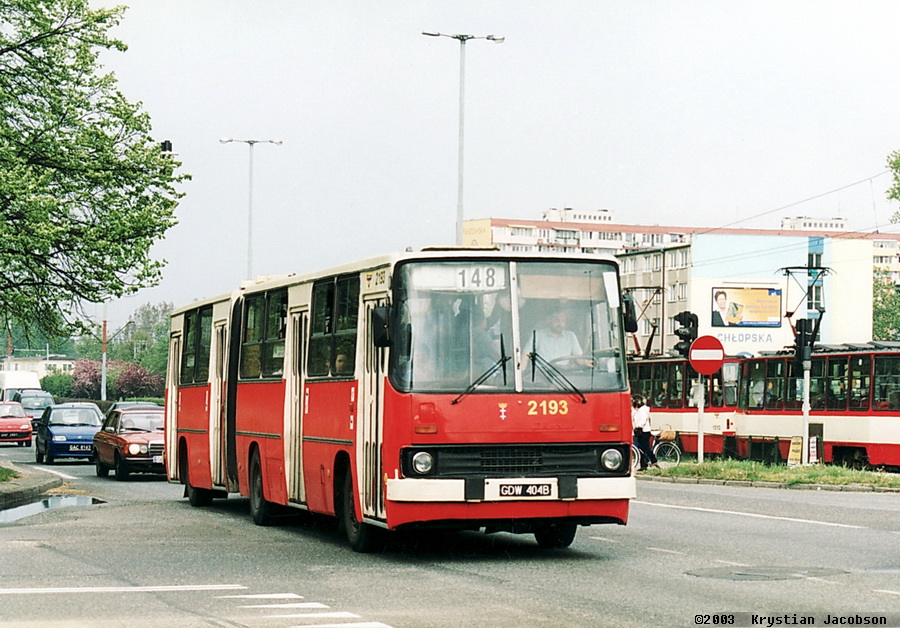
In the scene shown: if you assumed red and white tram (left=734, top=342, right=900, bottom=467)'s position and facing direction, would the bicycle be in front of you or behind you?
in front

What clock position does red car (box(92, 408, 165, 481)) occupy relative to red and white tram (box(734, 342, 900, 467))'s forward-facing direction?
The red car is roughly at 11 o'clock from the red and white tram.

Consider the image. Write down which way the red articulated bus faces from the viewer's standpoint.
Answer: facing the viewer and to the right of the viewer

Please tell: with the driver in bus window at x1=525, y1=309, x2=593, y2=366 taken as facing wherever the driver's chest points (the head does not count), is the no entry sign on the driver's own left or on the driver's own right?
on the driver's own left

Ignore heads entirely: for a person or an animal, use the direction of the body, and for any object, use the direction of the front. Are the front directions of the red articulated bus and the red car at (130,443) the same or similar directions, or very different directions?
same or similar directions

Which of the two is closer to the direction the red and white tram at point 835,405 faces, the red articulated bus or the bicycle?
the bicycle

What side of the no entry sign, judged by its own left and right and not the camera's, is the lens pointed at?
front

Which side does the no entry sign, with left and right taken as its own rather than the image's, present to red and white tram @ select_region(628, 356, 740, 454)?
back

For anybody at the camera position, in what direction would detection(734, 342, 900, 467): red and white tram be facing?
facing to the left of the viewer

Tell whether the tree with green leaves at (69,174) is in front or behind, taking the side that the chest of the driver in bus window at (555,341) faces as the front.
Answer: behind

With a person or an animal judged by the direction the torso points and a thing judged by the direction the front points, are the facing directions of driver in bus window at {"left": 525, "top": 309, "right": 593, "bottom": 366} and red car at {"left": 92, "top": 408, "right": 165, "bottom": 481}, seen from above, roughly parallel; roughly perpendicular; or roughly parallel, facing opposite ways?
roughly parallel

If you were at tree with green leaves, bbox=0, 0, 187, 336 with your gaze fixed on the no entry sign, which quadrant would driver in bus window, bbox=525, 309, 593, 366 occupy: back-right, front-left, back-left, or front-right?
front-right
